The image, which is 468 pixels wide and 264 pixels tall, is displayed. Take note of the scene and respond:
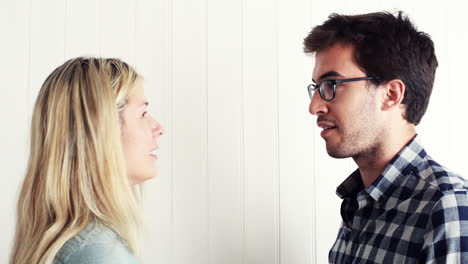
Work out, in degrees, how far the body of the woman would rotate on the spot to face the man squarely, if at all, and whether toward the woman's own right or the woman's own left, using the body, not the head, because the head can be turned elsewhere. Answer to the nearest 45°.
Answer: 0° — they already face them

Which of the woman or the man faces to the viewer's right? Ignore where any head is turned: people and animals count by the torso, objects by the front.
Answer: the woman

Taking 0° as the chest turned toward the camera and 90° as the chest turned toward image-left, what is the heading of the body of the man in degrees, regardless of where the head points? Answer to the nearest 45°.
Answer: approximately 90°

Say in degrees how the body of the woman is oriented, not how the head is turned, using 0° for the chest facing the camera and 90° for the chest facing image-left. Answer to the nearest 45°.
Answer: approximately 270°

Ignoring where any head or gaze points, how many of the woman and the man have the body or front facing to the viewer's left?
1
